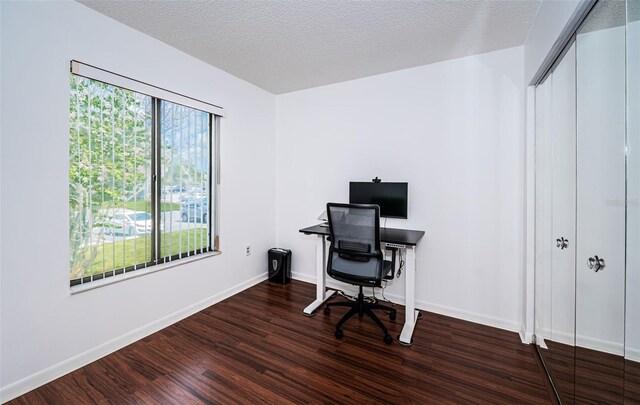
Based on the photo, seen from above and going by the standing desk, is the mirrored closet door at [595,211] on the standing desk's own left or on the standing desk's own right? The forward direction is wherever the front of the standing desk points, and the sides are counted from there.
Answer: on the standing desk's own left

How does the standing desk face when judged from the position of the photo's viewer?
facing the viewer and to the left of the viewer

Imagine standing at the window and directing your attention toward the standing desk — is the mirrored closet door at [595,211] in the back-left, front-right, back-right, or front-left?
front-right

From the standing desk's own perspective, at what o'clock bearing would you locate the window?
The window is roughly at 1 o'clock from the standing desk.

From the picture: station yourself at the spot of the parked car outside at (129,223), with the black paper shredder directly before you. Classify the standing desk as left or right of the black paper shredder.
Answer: right
